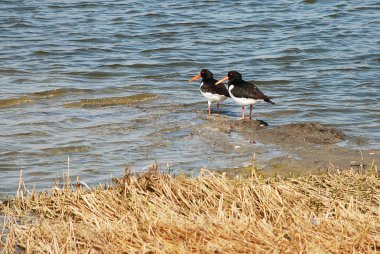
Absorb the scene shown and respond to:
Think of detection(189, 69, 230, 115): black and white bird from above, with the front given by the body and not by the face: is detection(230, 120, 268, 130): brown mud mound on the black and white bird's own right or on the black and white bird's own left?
on the black and white bird's own left

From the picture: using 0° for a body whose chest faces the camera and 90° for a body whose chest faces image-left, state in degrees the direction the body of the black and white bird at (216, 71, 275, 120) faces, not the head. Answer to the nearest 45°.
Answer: approximately 90°

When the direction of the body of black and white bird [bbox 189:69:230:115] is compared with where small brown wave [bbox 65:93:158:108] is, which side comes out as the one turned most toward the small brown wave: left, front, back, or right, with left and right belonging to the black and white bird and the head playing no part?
front

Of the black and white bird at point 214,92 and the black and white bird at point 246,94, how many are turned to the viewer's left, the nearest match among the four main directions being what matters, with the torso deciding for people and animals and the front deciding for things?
2

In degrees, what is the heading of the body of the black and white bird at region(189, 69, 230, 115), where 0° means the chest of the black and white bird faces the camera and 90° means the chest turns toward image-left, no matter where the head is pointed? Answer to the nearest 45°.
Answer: approximately 90°

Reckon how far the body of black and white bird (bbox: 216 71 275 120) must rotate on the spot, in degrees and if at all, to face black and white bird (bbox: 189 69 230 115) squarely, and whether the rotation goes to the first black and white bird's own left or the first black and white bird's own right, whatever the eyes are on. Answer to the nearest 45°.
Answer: approximately 45° to the first black and white bird's own right

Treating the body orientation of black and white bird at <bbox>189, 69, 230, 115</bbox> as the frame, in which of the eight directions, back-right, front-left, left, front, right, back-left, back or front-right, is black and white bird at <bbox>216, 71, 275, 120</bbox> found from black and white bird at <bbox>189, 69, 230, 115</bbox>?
back-left
